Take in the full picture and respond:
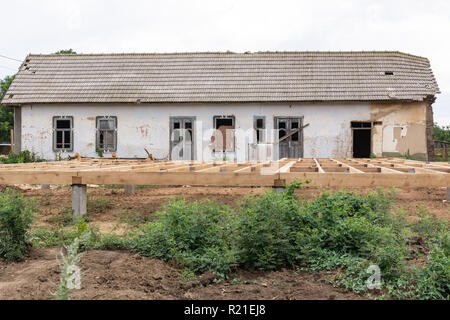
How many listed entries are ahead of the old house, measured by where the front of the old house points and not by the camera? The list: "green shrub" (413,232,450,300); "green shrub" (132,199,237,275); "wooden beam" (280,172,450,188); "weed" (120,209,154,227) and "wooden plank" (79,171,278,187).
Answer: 5

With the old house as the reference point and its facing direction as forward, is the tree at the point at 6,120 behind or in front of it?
behind

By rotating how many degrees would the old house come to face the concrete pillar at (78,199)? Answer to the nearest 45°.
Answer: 0° — it already faces it

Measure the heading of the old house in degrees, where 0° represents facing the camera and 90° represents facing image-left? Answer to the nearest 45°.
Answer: approximately 0°

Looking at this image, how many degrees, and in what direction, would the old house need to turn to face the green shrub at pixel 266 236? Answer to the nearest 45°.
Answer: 0° — it already faces it

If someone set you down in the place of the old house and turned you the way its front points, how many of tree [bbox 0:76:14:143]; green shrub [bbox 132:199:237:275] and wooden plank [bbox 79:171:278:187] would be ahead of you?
2

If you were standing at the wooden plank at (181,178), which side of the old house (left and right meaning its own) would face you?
front

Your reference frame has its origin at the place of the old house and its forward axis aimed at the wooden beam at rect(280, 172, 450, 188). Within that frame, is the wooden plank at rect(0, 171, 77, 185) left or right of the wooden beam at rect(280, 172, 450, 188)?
right

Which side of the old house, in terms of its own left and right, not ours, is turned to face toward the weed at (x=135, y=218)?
front

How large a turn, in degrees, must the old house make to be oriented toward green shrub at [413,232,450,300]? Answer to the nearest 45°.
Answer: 0° — it already faces it

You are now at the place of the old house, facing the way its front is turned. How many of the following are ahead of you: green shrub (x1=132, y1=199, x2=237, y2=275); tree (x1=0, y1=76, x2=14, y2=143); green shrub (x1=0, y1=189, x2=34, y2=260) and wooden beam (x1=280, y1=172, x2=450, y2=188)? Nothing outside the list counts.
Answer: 3

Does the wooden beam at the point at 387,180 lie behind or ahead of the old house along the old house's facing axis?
ahead

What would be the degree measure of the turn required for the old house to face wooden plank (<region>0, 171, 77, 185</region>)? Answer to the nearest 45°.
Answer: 0° — it already faces it
